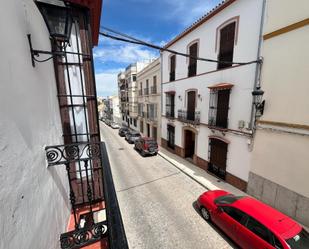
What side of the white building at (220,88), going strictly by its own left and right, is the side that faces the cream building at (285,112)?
left

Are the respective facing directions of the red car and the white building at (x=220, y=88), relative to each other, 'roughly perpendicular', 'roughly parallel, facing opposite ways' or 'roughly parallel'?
roughly perpendicular

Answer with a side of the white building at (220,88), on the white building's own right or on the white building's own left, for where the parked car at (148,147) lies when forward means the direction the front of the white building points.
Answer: on the white building's own right

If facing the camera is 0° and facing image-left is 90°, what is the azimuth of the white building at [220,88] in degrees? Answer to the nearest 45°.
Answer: approximately 45°

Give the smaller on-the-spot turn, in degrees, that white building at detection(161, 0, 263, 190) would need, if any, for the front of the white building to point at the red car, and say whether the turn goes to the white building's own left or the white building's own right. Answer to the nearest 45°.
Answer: approximately 45° to the white building's own left

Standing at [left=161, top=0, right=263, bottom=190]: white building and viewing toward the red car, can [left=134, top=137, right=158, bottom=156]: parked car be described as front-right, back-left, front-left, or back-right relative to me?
back-right

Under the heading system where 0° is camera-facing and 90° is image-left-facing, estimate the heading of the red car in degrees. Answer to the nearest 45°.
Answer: approximately 135°
